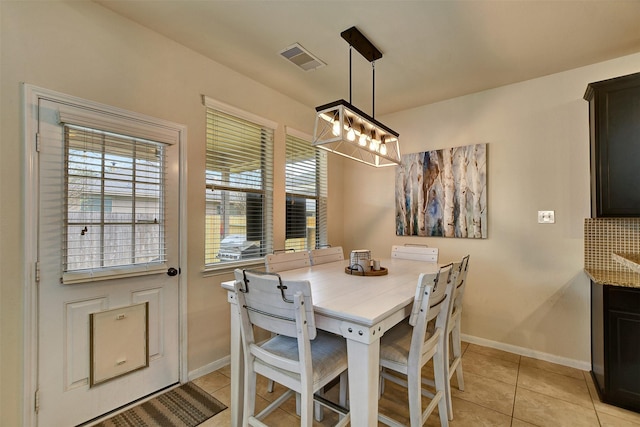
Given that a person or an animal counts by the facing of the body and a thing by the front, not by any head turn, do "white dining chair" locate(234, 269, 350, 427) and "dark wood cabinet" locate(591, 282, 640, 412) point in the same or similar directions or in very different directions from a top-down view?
very different directions

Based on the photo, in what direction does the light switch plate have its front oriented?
toward the camera

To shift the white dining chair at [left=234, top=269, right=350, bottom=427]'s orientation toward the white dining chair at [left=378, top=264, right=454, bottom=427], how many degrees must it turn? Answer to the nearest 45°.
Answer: approximately 45° to its right

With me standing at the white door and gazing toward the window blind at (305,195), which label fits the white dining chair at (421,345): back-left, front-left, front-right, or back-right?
front-right

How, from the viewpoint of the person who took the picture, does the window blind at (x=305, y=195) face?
facing the viewer and to the right of the viewer

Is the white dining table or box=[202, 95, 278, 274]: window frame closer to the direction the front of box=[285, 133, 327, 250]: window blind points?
the white dining table

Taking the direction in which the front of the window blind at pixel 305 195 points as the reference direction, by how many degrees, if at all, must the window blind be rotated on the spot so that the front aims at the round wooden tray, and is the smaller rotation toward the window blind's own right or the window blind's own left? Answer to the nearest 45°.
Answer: approximately 45° to the window blind's own right

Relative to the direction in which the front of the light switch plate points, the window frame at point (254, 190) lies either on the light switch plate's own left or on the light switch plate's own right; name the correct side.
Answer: on the light switch plate's own right

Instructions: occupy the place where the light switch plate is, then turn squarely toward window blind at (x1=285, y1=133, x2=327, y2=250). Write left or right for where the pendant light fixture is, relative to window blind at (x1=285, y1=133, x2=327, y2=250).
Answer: left

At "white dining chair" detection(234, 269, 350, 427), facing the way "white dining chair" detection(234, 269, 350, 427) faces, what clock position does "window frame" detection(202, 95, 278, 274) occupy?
The window frame is roughly at 10 o'clock from the white dining chair.

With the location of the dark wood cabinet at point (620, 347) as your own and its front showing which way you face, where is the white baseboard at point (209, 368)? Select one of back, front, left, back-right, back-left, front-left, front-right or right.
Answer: front-right

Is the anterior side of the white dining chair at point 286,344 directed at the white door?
no

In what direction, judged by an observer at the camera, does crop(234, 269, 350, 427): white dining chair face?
facing away from the viewer and to the right of the viewer
